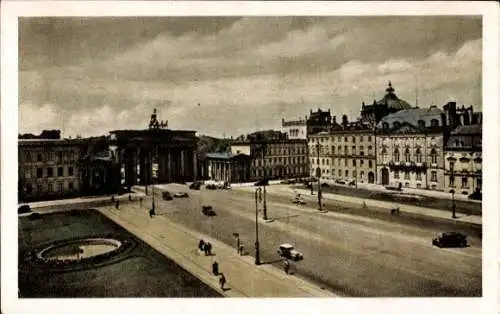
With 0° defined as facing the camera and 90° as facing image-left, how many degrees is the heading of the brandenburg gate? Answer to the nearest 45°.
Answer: approximately 315°

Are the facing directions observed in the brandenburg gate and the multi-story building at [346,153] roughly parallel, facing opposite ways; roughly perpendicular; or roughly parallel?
roughly perpendicular

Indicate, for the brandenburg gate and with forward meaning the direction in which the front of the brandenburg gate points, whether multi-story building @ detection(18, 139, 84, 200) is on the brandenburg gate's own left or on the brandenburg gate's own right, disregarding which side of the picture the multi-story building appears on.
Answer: on the brandenburg gate's own right

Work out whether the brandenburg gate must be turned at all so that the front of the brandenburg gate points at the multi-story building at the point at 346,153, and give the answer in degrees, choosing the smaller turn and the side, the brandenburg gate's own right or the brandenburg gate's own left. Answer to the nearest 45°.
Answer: approximately 45° to the brandenburg gate's own left

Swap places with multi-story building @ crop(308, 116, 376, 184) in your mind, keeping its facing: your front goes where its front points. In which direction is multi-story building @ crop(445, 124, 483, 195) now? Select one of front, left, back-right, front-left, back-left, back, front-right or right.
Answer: back-left

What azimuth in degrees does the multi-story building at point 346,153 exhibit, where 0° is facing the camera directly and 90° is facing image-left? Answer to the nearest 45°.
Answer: approximately 45°
